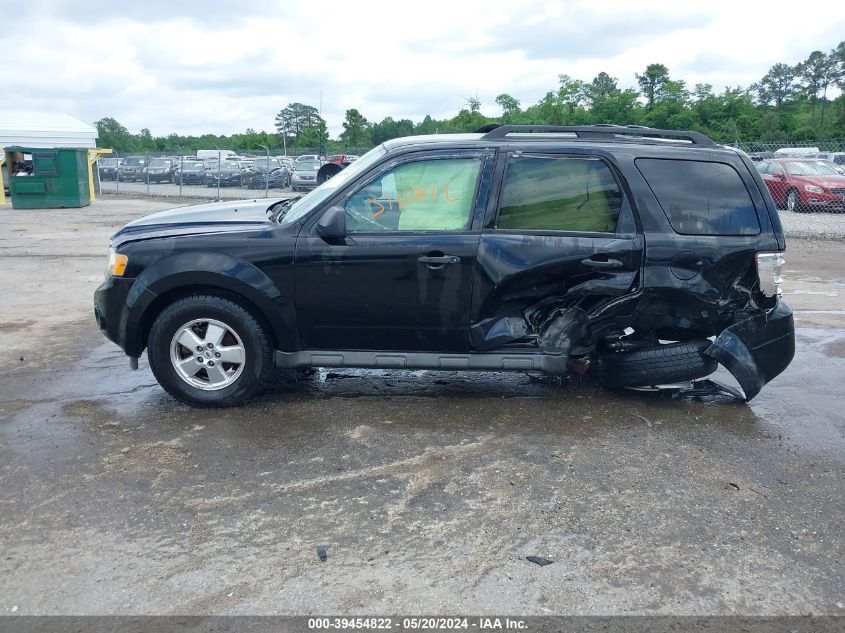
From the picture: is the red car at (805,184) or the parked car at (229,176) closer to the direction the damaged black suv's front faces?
the parked car

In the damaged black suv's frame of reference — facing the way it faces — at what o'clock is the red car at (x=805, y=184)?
The red car is roughly at 4 o'clock from the damaged black suv.

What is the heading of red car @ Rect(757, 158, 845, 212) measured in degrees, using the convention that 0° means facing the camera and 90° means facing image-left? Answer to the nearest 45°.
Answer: approximately 315°

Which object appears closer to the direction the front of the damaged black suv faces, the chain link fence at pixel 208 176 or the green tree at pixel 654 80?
the chain link fence

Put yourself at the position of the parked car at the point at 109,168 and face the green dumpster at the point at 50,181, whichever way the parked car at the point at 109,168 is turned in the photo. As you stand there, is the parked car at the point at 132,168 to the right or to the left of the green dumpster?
left

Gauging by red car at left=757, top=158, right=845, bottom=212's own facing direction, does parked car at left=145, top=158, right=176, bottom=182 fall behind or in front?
behind

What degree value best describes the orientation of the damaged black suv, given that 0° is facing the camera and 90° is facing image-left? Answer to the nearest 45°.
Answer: approximately 90°

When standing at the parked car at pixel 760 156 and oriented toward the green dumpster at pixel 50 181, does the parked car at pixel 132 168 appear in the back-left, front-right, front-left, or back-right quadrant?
front-right

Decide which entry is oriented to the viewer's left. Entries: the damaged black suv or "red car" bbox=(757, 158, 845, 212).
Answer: the damaged black suv

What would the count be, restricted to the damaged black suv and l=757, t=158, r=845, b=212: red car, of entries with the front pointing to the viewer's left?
1

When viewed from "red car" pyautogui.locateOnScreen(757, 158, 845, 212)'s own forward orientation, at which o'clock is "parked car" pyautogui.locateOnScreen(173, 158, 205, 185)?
The parked car is roughly at 5 o'clock from the red car.

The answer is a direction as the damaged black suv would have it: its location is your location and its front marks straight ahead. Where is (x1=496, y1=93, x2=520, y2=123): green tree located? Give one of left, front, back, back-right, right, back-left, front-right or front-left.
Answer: right
